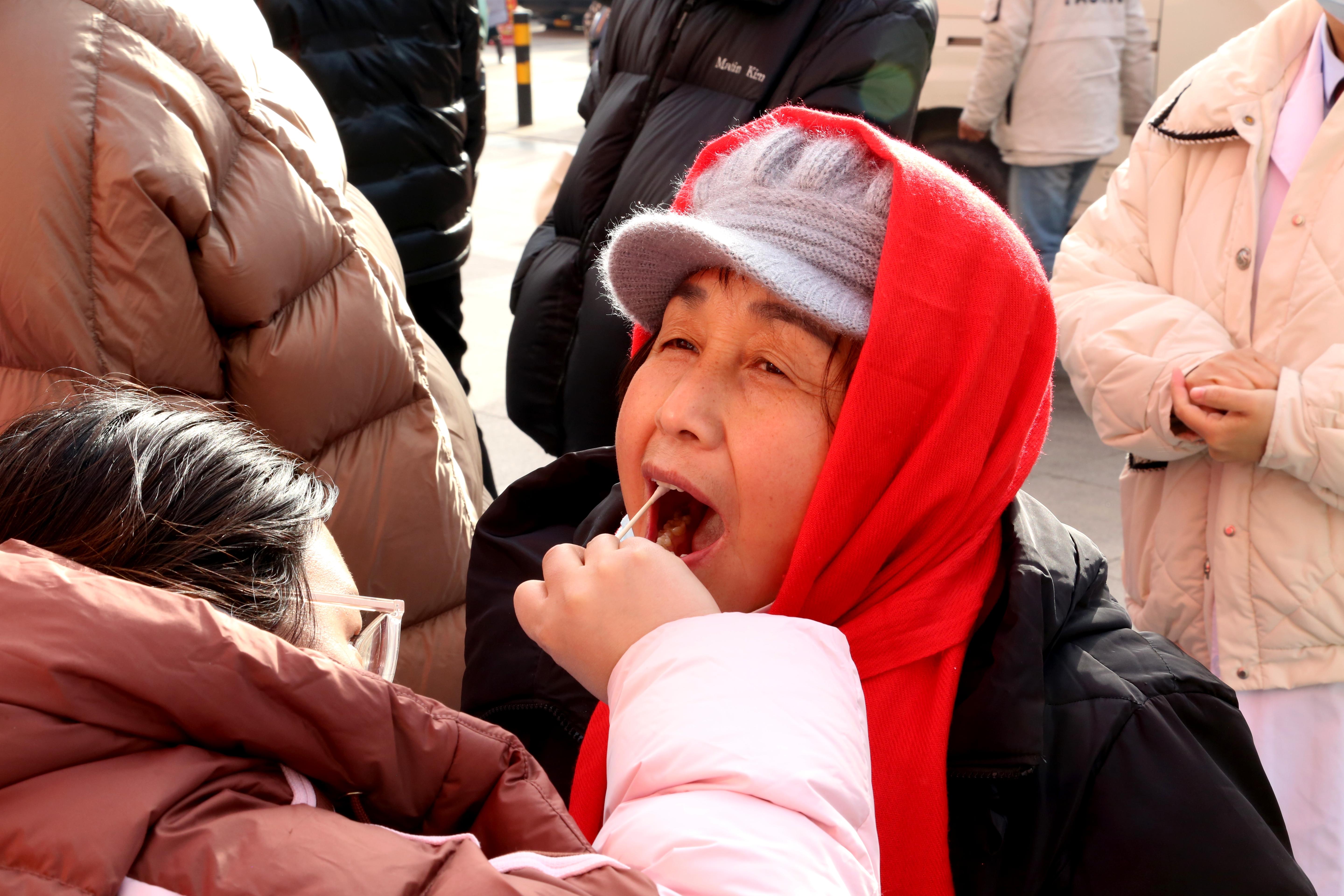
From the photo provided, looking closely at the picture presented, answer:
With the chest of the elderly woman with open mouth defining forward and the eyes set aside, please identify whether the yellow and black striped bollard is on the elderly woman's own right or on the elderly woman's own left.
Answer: on the elderly woman's own right

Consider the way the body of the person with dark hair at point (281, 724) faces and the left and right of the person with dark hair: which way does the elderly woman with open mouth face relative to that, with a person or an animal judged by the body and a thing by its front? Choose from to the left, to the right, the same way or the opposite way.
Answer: the opposite way

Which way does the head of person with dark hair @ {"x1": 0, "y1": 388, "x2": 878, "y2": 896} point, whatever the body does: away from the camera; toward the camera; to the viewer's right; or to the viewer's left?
to the viewer's right

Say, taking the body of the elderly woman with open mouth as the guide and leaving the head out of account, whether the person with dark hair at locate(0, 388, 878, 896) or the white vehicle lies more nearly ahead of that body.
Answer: the person with dark hair

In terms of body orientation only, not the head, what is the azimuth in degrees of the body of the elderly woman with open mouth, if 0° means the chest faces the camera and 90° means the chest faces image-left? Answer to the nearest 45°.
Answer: approximately 45°

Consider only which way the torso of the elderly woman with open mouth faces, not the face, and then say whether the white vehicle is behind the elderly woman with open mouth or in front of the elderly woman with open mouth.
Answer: behind

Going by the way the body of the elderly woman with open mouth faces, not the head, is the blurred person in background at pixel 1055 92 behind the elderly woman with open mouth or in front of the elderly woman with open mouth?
behind

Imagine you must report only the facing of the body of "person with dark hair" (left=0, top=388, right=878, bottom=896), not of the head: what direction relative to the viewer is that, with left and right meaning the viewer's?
facing away from the viewer and to the right of the viewer

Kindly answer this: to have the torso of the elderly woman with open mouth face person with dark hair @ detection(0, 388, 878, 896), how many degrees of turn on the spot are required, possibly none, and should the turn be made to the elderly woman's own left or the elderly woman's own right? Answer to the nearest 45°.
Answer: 0° — they already face them
